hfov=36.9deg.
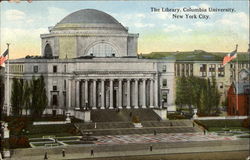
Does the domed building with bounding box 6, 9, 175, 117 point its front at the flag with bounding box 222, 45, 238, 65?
no

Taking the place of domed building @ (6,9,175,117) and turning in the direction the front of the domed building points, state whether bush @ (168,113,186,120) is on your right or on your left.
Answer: on your left

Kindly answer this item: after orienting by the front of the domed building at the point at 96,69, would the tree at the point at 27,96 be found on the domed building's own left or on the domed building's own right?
on the domed building's own right

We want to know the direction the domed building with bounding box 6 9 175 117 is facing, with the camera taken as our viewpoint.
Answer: facing the viewer

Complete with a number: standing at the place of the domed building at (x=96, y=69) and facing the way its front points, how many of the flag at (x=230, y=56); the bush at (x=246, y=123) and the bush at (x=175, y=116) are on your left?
3

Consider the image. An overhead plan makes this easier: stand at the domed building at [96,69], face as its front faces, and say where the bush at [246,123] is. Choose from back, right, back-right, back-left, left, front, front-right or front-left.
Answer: left
